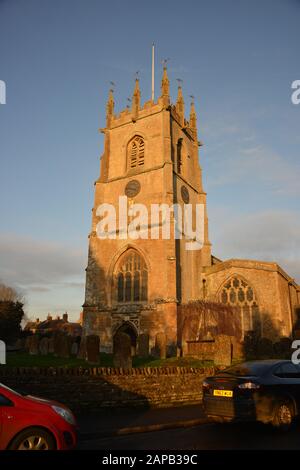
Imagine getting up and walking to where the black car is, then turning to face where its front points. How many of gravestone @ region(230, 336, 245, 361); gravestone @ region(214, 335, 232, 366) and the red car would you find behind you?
1

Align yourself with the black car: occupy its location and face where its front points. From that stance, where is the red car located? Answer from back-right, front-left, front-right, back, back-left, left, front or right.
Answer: back

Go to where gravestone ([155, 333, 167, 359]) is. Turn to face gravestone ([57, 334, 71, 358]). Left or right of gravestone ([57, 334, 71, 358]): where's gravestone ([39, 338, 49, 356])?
right

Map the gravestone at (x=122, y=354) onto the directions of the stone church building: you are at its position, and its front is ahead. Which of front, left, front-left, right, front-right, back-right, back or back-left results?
front-left

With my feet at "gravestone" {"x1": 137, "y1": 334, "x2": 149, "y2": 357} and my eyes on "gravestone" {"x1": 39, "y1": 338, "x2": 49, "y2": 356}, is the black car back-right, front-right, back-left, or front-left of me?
back-left

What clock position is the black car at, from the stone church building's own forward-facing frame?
The black car is roughly at 10 o'clock from the stone church building.

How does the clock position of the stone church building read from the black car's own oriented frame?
The stone church building is roughly at 10 o'clock from the black car.

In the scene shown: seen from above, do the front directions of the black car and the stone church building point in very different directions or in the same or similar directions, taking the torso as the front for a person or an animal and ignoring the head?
very different directions

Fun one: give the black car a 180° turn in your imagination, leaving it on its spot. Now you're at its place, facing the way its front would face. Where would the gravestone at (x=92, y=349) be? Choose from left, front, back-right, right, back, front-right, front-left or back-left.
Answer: right

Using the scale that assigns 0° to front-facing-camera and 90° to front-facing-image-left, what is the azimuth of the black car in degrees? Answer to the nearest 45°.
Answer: approximately 225°

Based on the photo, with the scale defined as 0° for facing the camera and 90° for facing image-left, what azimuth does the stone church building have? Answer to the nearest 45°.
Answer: approximately 45°

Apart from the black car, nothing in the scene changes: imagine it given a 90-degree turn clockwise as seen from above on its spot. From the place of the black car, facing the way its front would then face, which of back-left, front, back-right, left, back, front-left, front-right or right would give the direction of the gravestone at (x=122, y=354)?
back
